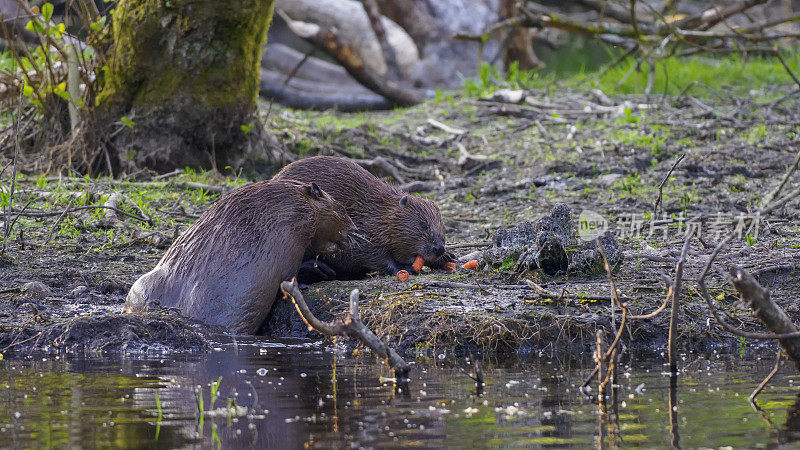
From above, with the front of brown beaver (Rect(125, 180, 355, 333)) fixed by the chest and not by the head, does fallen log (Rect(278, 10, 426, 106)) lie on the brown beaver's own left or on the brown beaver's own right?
on the brown beaver's own left

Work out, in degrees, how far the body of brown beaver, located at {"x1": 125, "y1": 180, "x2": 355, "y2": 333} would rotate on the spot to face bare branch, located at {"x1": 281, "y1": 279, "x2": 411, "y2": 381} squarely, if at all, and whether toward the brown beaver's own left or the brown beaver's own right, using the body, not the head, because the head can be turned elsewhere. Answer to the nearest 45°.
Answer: approximately 90° to the brown beaver's own right

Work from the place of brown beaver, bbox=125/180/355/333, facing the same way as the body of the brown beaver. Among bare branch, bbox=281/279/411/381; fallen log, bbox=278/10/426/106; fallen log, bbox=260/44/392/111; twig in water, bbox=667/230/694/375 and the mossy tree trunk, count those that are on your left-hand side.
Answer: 3

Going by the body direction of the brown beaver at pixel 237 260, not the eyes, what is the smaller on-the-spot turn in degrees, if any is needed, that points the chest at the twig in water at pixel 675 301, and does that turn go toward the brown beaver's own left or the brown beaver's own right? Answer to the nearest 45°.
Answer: approximately 45° to the brown beaver's own right

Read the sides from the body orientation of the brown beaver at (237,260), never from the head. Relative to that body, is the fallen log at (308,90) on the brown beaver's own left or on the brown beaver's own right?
on the brown beaver's own left

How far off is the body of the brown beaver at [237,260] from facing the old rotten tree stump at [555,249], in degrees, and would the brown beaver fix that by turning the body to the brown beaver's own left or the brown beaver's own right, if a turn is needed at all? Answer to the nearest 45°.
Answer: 0° — it already faces it

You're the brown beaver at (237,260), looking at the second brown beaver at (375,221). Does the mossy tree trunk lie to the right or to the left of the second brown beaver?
left

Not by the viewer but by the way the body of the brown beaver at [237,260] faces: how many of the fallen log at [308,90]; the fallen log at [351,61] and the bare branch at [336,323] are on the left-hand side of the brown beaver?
2

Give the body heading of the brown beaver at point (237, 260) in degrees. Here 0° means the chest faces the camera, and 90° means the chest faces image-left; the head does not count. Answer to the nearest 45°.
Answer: approximately 270°

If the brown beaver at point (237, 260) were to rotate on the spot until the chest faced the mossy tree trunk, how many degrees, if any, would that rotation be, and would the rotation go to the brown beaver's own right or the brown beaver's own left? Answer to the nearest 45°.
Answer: approximately 90° to the brown beaver's own left

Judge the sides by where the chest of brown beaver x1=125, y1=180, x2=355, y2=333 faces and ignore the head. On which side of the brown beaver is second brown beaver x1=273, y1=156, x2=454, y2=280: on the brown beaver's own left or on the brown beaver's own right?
on the brown beaver's own left
